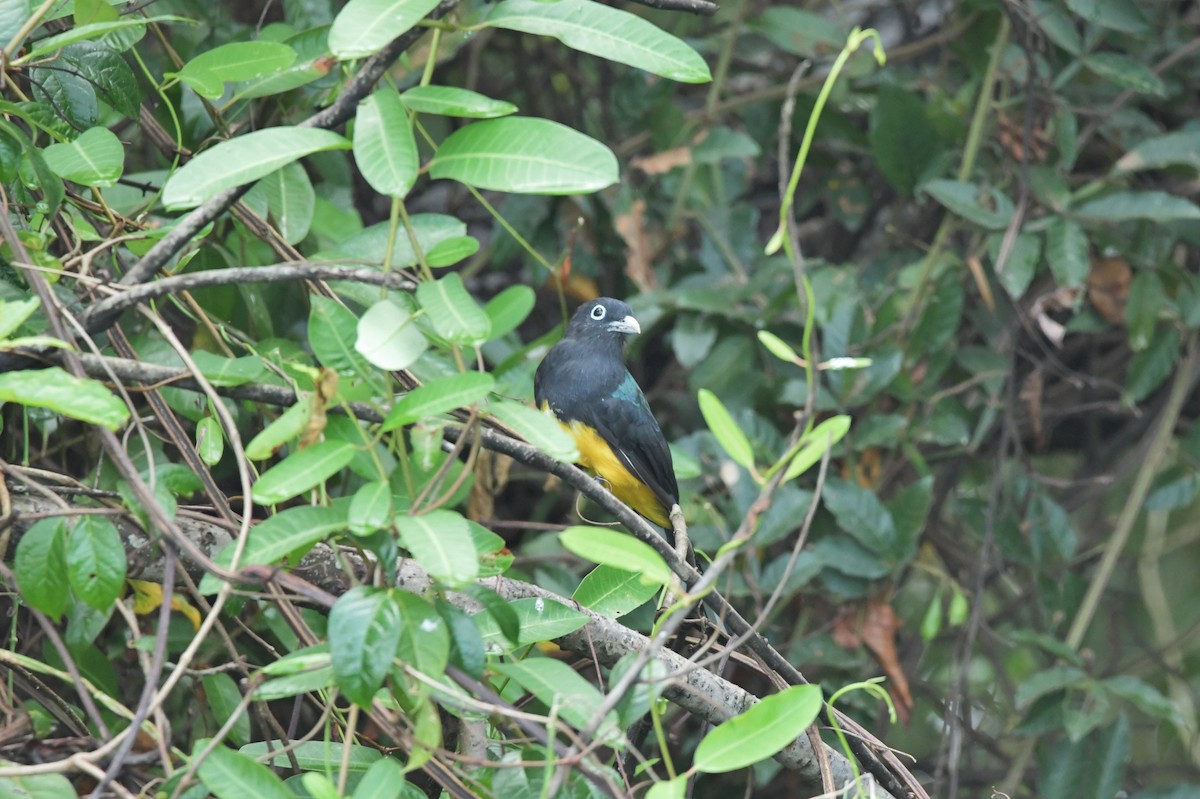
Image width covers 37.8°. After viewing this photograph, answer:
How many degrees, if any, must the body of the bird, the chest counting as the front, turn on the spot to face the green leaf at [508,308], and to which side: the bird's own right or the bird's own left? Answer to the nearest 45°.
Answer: approximately 45° to the bird's own left

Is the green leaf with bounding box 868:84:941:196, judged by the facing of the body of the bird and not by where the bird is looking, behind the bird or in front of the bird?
behind

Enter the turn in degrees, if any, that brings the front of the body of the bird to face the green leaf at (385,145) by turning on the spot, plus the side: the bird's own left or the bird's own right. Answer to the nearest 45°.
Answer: approximately 45° to the bird's own left
